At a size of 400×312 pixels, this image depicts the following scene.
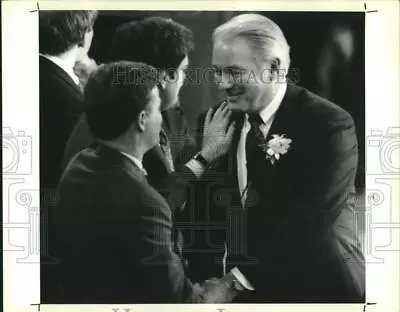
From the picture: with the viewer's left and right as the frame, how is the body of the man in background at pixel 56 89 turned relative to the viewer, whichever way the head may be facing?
facing away from the viewer and to the right of the viewer
